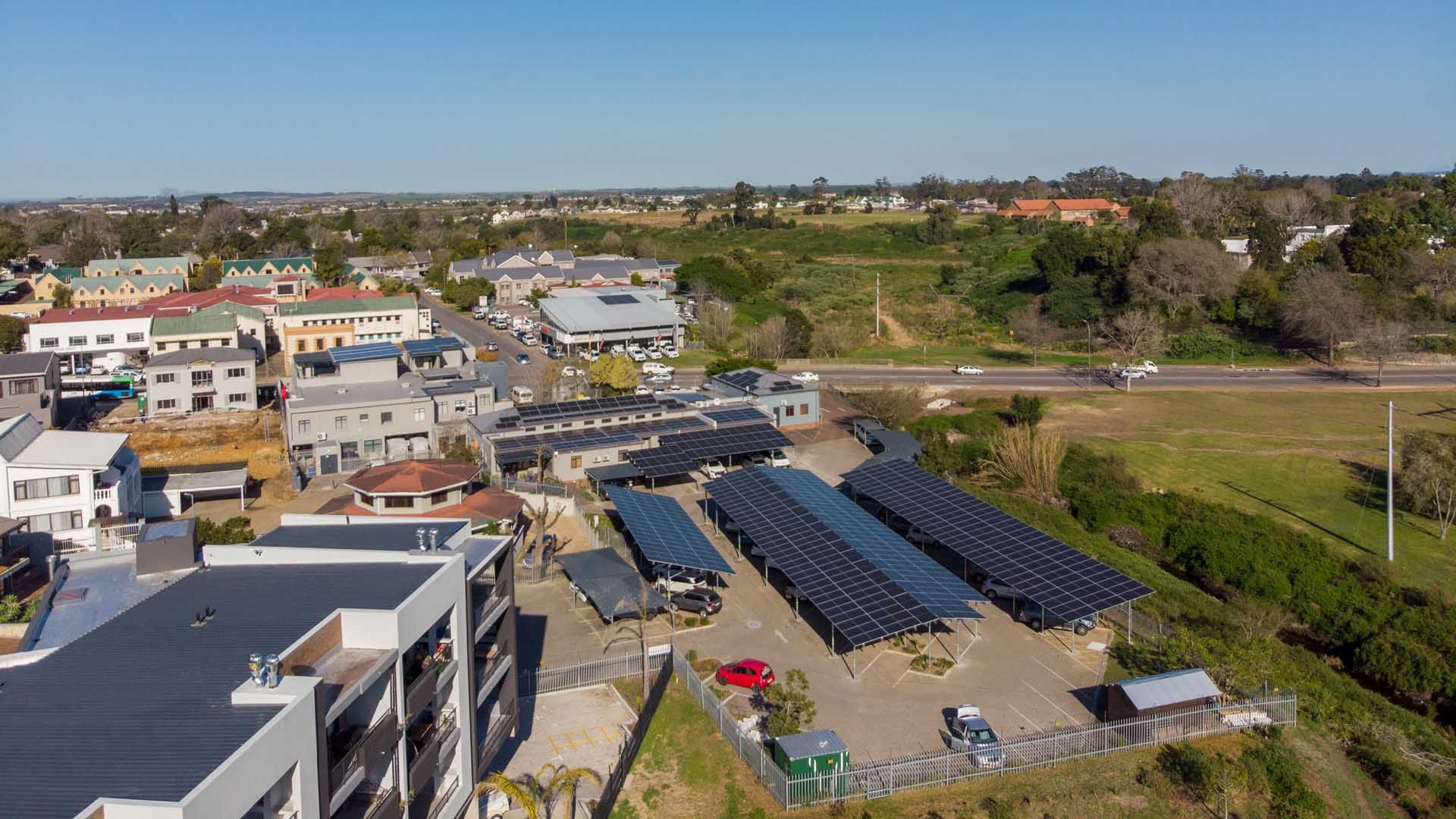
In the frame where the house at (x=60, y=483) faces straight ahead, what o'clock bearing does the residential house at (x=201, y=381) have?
The residential house is roughly at 8 o'clock from the house.

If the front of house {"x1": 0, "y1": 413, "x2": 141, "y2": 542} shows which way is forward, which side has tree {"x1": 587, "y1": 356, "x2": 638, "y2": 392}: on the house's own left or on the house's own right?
on the house's own left

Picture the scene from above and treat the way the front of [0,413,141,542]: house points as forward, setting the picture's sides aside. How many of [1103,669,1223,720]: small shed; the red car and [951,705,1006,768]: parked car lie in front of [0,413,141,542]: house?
3

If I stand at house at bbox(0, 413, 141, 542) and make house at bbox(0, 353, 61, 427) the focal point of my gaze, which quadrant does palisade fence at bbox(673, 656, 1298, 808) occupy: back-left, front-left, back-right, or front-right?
back-right

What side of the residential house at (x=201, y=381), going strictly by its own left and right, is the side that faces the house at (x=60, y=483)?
front

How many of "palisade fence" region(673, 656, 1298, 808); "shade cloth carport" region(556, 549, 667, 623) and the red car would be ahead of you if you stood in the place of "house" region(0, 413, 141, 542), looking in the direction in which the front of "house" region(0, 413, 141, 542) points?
3

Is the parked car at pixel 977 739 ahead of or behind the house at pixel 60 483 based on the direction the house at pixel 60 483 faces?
ahead

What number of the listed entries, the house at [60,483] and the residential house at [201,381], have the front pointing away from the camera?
0

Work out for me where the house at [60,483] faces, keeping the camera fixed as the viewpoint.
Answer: facing the viewer and to the right of the viewer

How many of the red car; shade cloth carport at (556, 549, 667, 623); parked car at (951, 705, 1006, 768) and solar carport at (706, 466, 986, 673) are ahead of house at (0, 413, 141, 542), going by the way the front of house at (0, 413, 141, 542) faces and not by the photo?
4

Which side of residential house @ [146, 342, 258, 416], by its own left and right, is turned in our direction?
front

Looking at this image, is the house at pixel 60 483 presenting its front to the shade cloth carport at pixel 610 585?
yes
